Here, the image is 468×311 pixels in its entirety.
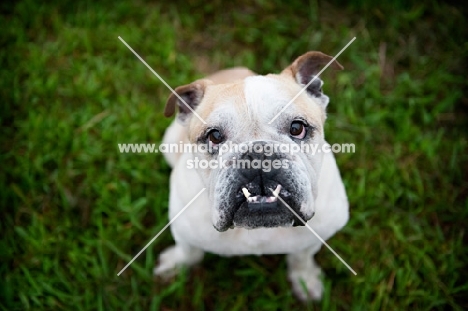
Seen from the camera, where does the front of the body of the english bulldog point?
toward the camera
